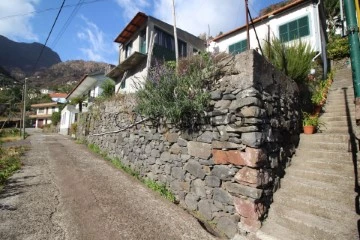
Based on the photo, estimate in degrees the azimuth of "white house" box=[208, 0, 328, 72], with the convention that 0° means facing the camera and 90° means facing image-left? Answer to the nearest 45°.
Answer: approximately 45°

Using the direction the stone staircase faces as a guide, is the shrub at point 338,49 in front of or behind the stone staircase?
behind

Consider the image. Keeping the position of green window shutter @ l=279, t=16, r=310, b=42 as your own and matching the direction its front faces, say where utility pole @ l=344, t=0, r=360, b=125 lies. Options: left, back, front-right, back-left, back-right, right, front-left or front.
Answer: front-left

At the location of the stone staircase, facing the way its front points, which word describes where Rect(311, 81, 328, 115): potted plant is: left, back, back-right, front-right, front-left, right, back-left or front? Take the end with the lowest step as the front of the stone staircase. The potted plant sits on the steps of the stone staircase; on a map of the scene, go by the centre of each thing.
back

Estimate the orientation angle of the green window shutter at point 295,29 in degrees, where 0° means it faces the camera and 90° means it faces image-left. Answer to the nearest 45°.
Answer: approximately 45°

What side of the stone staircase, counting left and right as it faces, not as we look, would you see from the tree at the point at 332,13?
back

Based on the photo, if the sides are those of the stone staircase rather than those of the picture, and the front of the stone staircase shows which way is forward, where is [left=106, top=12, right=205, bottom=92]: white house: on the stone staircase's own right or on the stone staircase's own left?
on the stone staircase's own right
